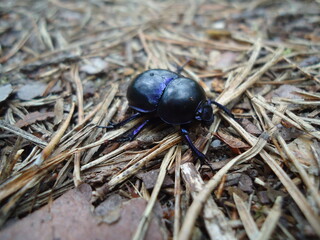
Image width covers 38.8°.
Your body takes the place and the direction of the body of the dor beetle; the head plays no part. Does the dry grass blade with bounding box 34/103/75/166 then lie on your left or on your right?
on your right

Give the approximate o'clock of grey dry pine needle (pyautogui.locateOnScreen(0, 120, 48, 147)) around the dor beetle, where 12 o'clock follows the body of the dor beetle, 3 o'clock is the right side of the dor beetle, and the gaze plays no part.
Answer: The grey dry pine needle is roughly at 4 o'clock from the dor beetle.

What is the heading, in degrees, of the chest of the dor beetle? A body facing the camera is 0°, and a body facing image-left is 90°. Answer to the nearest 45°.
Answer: approximately 315°

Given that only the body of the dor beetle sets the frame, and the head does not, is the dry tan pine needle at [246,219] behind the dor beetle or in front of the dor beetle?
in front

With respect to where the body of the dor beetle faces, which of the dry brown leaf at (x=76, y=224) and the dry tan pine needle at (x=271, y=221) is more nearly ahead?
the dry tan pine needle

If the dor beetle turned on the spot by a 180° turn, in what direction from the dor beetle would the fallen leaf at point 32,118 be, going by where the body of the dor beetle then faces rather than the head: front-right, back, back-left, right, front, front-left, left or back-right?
front-left

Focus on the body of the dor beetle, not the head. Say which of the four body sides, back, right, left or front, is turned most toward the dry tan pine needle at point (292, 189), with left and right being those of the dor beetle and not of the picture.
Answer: front

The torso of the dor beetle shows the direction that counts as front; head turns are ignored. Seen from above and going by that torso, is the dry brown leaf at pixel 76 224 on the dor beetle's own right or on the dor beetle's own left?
on the dor beetle's own right
